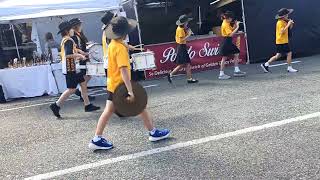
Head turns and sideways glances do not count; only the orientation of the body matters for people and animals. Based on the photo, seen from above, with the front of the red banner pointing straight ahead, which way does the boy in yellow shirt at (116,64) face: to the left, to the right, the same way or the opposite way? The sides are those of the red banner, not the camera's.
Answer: to the left

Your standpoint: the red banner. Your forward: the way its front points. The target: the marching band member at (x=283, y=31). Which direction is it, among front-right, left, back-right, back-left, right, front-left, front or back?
front-left

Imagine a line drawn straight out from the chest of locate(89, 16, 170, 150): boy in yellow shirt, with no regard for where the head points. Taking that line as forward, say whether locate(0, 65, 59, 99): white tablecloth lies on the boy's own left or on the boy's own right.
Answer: on the boy's own left

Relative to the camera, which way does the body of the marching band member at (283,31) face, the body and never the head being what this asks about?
to the viewer's right

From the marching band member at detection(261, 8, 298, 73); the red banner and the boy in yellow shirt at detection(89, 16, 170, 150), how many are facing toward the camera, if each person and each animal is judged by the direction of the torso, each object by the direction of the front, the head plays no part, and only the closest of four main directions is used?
1

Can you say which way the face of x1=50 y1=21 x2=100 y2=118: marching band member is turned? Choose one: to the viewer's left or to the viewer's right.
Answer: to the viewer's right

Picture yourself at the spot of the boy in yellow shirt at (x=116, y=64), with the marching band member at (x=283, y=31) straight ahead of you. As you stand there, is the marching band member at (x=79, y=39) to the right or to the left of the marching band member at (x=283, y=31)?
left

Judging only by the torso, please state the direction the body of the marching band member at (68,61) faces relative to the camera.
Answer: to the viewer's right

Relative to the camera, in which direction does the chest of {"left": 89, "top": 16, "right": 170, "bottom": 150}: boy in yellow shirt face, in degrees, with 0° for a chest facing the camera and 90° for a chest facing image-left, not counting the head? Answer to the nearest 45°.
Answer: approximately 270°

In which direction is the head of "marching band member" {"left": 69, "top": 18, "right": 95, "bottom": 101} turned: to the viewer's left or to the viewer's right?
to the viewer's right

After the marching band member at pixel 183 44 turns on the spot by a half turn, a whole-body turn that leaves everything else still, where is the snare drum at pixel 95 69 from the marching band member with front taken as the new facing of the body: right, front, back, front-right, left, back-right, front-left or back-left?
front-left

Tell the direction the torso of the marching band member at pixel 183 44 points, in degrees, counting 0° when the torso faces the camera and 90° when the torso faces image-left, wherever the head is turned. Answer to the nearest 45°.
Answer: approximately 270°

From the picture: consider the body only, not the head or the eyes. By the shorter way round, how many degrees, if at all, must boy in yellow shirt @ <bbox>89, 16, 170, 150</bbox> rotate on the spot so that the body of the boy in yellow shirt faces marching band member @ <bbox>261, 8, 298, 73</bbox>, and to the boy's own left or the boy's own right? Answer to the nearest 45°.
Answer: approximately 45° to the boy's own left
